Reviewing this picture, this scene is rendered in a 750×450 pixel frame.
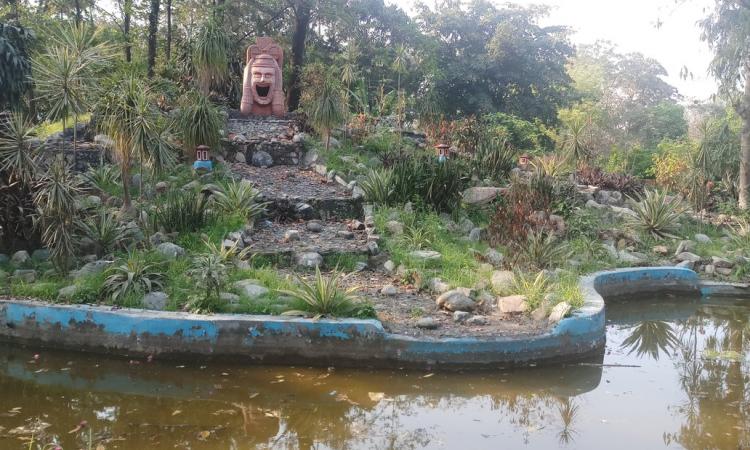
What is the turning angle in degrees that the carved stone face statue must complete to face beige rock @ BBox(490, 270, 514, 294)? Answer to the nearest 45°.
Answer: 0° — it already faces it

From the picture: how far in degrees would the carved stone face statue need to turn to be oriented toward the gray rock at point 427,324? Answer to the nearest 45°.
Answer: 0° — it already faces it

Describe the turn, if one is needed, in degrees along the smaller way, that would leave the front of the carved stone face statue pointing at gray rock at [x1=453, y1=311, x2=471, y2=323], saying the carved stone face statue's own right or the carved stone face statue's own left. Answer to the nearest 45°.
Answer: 0° — it already faces it

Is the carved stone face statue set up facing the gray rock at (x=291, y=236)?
yes

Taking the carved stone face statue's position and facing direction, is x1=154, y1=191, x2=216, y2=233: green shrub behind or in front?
in front

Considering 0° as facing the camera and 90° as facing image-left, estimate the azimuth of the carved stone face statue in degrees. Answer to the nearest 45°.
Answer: approximately 0°

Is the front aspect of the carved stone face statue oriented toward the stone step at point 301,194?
yes

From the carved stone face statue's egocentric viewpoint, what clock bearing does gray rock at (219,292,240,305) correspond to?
The gray rock is roughly at 12 o'clock from the carved stone face statue.

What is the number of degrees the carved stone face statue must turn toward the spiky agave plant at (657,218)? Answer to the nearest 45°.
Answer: approximately 45° to its left

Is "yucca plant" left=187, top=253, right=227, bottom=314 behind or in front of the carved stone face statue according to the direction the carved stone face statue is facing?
in front

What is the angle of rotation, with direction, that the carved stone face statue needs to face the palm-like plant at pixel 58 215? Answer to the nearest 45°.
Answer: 0° — it already faces it
